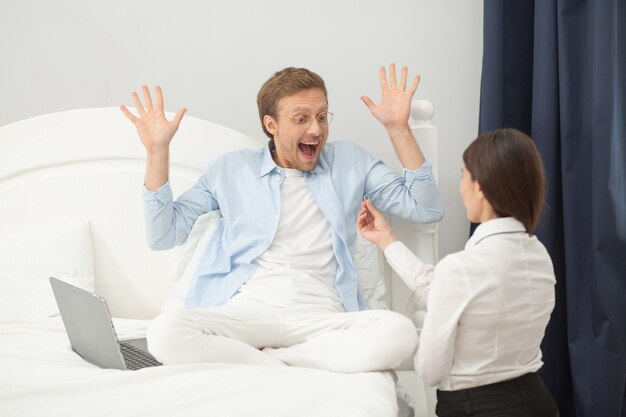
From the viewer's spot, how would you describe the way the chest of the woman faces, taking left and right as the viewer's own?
facing away from the viewer and to the left of the viewer

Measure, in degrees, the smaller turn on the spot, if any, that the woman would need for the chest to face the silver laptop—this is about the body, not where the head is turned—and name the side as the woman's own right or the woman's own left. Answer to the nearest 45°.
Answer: approximately 45° to the woman's own left

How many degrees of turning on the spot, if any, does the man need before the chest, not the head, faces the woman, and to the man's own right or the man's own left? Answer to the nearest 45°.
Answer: approximately 45° to the man's own left

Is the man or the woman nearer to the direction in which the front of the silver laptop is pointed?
the man

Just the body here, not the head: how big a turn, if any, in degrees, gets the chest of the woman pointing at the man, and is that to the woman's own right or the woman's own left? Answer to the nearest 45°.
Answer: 0° — they already face them

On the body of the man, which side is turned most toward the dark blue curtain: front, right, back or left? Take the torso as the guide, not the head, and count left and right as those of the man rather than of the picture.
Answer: left

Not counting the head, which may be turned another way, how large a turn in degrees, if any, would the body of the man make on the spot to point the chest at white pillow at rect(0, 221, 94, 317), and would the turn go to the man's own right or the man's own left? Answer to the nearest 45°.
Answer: approximately 90° to the man's own right

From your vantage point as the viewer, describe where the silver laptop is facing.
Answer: facing away from the viewer and to the right of the viewer

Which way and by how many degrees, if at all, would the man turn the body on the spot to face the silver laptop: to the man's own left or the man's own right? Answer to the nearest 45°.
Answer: approximately 45° to the man's own right

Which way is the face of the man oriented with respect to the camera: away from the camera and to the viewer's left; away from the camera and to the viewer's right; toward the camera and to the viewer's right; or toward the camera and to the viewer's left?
toward the camera and to the viewer's right

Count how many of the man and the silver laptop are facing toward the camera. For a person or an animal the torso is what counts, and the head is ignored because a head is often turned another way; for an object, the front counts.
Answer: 1

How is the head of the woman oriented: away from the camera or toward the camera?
away from the camera

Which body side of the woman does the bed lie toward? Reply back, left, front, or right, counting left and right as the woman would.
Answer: front

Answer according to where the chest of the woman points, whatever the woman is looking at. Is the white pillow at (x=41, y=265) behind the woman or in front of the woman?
in front
